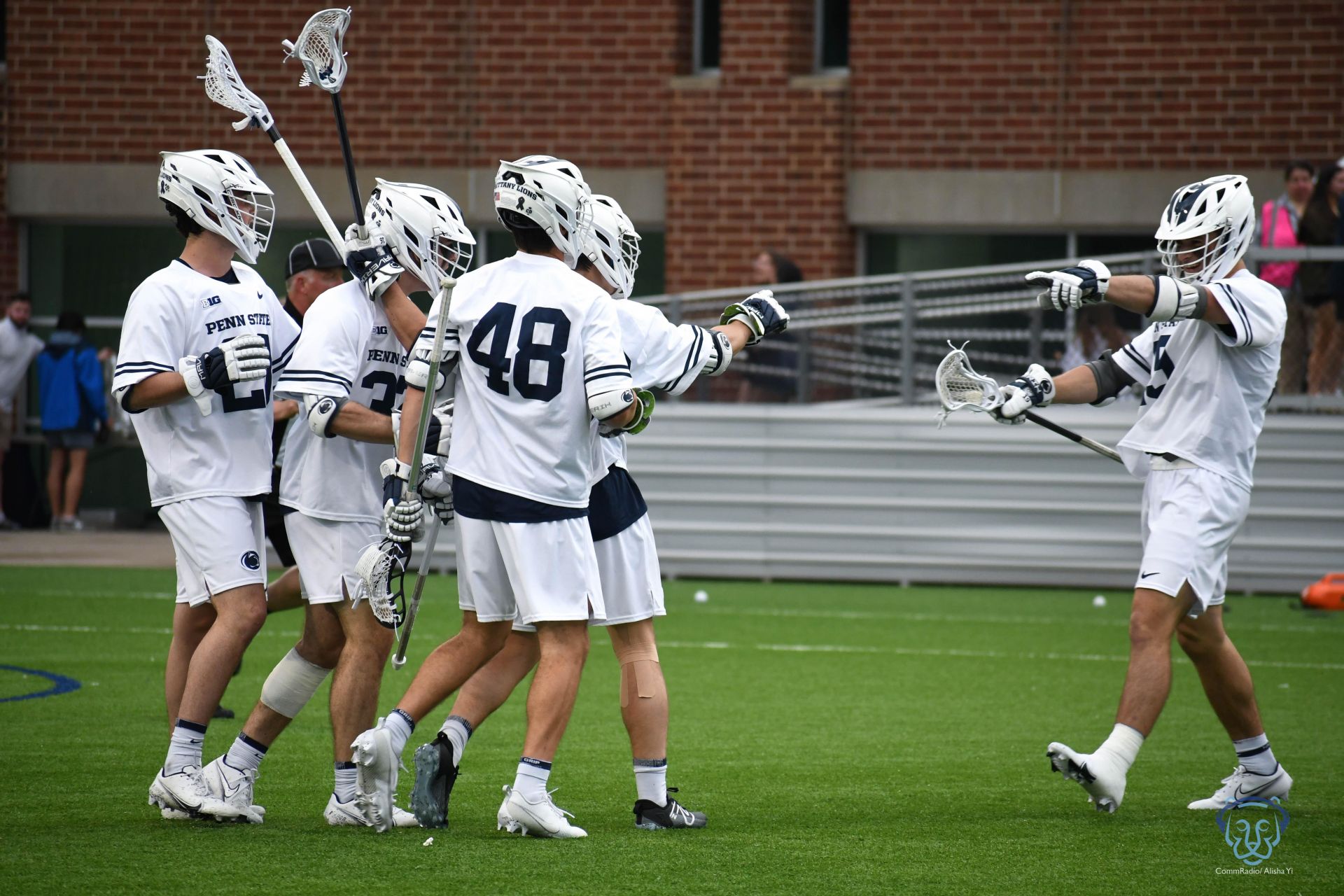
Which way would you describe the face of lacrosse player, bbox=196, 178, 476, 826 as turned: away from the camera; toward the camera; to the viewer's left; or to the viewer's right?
to the viewer's right

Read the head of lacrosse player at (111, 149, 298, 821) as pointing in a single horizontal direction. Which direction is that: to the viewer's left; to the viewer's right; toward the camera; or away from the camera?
to the viewer's right

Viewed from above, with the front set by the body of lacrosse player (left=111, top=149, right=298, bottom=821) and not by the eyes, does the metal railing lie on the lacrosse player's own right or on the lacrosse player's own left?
on the lacrosse player's own left

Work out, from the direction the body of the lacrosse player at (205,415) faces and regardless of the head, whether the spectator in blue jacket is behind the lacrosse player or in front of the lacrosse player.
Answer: behind

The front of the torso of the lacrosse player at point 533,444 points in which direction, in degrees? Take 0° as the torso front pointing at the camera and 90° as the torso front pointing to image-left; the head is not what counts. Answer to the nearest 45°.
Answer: approximately 225°

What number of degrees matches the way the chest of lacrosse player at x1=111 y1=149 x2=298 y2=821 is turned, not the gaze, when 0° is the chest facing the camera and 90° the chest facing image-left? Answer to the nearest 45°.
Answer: approximately 315°

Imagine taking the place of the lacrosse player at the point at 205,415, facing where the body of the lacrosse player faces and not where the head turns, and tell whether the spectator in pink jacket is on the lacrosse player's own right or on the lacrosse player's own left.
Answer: on the lacrosse player's own left
